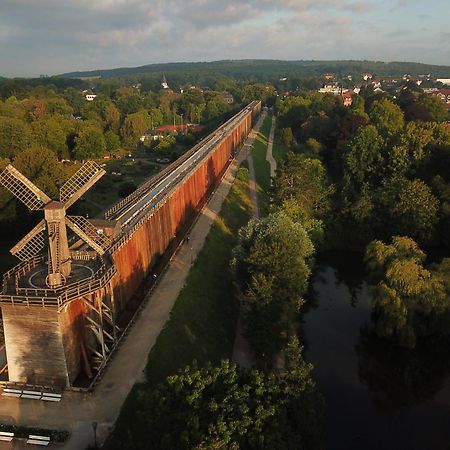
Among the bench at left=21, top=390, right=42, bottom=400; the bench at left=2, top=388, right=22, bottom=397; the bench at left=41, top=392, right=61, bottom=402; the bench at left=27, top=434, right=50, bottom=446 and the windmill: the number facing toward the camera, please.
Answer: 4

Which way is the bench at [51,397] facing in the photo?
toward the camera

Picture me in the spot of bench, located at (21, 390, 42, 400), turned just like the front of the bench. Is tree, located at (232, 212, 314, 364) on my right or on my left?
on my left

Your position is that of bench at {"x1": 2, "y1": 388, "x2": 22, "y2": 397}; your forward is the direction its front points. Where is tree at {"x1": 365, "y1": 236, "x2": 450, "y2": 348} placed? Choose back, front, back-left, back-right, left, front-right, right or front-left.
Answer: left

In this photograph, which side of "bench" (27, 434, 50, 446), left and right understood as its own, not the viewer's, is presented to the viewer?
front

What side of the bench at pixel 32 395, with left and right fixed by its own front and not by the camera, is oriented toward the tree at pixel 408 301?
left

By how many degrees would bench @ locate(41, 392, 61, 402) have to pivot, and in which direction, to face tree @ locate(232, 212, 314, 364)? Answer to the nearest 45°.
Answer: approximately 90° to its left

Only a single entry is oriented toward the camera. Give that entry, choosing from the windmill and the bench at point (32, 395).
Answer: the bench

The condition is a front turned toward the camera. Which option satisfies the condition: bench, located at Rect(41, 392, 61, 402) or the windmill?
the bench

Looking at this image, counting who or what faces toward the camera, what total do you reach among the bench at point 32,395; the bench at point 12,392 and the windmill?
2

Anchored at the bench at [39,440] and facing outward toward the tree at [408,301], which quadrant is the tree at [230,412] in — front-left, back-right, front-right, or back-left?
front-right

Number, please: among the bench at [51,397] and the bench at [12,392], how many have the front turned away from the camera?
0
